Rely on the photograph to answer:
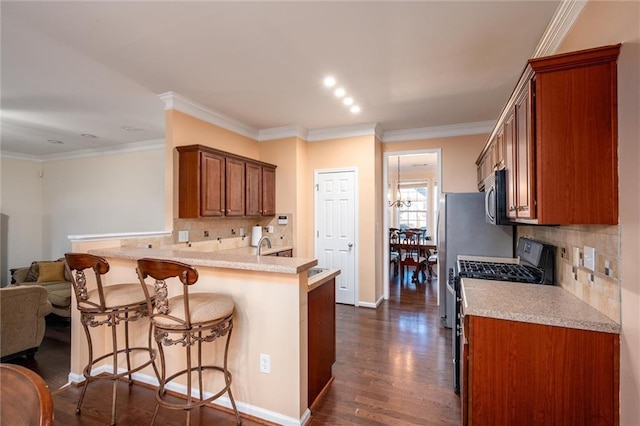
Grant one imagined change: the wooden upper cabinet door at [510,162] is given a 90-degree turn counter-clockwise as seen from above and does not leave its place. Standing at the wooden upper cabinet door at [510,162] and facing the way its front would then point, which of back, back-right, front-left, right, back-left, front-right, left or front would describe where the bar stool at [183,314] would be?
front-right

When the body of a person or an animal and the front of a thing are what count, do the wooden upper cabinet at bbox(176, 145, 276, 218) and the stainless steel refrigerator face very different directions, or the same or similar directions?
very different directions

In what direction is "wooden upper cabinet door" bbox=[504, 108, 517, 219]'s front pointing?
to the viewer's left

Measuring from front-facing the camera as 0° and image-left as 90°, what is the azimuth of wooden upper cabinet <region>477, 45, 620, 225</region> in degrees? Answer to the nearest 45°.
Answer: approximately 90°

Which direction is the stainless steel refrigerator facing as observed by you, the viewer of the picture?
facing to the left of the viewer

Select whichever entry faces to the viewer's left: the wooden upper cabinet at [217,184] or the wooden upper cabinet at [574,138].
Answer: the wooden upper cabinet at [574,138]

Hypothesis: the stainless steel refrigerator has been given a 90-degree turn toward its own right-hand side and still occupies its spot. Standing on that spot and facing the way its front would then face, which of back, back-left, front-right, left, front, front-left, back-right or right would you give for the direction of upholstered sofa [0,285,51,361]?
back-left

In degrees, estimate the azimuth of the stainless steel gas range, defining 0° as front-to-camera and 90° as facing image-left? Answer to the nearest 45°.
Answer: approximately 90°
